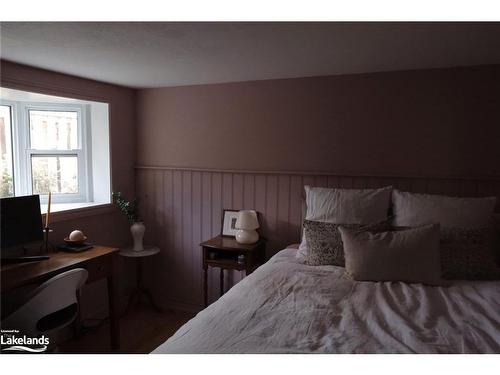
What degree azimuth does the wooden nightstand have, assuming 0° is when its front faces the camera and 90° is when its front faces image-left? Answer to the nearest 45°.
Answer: approximately 45°

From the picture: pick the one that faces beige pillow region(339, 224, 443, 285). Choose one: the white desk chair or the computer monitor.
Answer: the computer monitor

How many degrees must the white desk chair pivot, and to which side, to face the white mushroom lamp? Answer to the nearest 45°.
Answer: approximately 135° to its right

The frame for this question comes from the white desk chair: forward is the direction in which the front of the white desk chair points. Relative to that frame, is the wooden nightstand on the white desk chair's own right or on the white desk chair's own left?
on the white desk chair's own right

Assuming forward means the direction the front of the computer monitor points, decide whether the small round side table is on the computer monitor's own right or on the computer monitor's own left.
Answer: on the computer monitor's own left

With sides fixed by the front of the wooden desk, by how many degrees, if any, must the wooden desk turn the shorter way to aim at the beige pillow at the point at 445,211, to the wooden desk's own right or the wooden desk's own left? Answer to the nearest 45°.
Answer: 0° — it already faces it

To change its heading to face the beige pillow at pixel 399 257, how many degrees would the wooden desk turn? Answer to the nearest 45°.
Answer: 0° — it already faces it

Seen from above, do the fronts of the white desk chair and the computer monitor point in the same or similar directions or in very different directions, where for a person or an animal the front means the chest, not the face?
very different directions

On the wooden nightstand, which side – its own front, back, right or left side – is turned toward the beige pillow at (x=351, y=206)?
left

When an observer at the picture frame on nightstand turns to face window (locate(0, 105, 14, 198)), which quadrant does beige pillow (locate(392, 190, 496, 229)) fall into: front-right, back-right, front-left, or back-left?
back-left

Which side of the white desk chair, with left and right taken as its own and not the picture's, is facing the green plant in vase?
right

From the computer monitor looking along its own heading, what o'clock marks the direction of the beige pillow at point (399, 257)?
The beige pillow is roughly at 10 o'clock from the computer monitor.

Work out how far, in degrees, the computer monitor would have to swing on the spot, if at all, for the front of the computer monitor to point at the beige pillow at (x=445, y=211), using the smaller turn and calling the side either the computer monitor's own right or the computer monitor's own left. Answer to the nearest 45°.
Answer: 0° — it already faces it

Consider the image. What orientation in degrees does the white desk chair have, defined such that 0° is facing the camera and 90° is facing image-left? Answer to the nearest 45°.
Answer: approximately 135°
